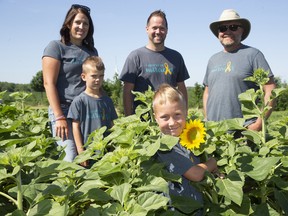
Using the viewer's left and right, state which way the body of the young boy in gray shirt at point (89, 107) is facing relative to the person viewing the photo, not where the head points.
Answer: facing the viewer and to the right of the viewer

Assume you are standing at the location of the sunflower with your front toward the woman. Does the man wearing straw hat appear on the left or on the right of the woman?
right

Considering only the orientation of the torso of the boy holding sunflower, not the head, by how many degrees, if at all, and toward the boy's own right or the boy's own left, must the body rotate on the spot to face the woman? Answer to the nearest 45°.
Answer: approximately 180°

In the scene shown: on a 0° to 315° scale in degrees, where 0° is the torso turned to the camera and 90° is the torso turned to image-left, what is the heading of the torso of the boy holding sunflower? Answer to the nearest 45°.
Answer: approximately 315°

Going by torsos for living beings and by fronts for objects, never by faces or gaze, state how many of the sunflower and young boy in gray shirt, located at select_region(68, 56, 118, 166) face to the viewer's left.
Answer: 0

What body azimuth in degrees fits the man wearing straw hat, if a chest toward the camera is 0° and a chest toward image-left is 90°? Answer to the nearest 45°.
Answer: approximately 45°
